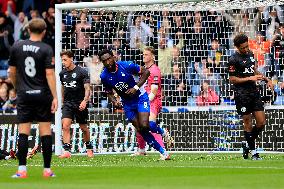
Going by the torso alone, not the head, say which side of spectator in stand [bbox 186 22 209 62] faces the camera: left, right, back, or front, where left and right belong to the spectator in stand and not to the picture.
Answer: front

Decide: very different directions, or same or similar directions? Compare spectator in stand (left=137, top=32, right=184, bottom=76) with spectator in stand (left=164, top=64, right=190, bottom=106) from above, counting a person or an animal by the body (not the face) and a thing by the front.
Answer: same or similar directions

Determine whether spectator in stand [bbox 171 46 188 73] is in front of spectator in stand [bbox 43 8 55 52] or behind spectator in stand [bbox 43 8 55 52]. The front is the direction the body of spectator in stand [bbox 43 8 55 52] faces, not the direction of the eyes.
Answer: in front

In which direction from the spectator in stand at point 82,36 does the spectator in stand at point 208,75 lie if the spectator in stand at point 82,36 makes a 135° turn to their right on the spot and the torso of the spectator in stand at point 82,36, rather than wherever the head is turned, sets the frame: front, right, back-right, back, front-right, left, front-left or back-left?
back-right

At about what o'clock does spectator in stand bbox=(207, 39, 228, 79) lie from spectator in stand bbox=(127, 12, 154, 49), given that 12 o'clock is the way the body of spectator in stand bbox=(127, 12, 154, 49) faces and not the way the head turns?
spectator in stand bbox=(207, 39, 228, 79) is roughly at 9 o'clock from spectator in stand bbox=(127, 12, 154, 49).

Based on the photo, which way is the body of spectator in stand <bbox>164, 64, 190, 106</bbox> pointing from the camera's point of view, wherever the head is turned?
toward the camera

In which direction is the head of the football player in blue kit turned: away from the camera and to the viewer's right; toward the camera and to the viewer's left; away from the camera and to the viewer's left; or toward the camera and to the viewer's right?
toward the camera and to the viewer's left

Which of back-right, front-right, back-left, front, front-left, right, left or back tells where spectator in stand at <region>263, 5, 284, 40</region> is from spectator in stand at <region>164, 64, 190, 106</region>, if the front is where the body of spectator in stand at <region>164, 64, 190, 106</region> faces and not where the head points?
left

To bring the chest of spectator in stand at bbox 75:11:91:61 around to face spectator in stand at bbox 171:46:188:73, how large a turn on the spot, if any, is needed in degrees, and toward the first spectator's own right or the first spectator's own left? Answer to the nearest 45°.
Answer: approximately 90° to the first spectator's own left

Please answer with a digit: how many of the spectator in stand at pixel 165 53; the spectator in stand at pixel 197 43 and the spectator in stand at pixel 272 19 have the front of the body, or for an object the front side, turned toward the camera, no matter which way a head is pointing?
3

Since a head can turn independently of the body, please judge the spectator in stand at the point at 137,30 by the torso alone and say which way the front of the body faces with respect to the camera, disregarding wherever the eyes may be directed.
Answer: toward the camera

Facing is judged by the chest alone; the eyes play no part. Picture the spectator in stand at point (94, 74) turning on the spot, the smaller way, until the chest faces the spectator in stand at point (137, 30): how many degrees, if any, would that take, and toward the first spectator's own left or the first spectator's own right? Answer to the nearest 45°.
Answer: approximately 90° to the first spectator's own left

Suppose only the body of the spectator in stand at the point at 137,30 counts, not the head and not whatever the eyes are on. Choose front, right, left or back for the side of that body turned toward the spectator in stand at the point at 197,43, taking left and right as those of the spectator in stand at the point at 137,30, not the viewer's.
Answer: left

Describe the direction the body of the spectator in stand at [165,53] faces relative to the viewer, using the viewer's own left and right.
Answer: facing the viewer
